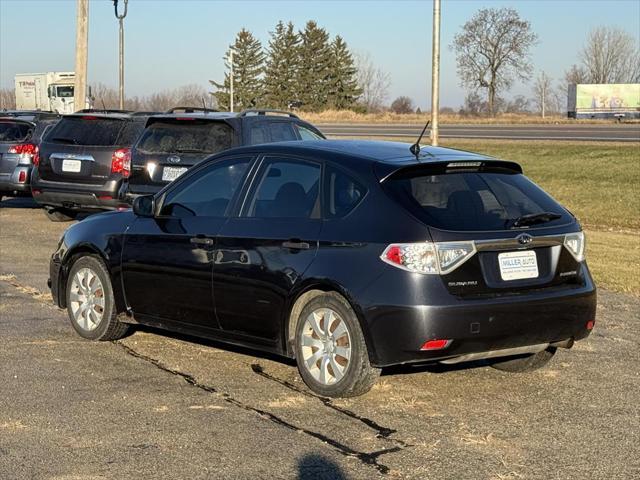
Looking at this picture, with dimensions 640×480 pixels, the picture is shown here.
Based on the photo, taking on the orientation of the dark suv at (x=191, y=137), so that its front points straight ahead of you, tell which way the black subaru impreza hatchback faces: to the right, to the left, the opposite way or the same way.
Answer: to the left

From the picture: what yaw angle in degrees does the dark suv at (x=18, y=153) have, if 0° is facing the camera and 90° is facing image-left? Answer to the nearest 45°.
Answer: approximately 225°

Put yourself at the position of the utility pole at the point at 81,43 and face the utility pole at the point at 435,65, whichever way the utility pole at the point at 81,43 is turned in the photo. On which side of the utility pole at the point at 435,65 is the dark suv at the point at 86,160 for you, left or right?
right

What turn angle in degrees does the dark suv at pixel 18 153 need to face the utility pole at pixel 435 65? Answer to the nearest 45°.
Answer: approximately 45° to its right

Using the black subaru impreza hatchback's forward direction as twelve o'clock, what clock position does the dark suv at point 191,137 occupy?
The dark suv is roughly at 1 o'clock from the black subaru impreza hatchback.

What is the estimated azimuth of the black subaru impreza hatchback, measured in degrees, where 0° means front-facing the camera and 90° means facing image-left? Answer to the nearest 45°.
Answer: approximately 135°

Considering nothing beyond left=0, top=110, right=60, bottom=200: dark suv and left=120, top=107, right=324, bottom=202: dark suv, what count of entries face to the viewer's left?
0

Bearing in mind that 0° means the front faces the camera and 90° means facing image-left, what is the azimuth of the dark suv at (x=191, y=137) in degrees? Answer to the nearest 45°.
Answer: approximately 225°

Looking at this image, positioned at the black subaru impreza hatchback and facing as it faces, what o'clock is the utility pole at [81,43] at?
The utility pole is roughly at 1 o'clock from the black subaru impreza hatchback.

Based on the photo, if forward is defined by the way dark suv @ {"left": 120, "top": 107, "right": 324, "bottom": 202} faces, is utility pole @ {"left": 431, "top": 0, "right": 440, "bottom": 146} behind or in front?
in front

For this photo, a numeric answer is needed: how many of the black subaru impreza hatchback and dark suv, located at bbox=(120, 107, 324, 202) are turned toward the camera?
0

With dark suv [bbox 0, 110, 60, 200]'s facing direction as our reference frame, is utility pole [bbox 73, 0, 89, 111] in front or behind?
in front
